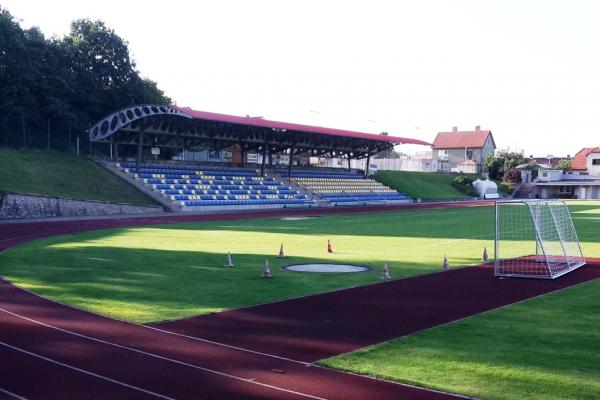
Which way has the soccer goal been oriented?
to the viewer's left
